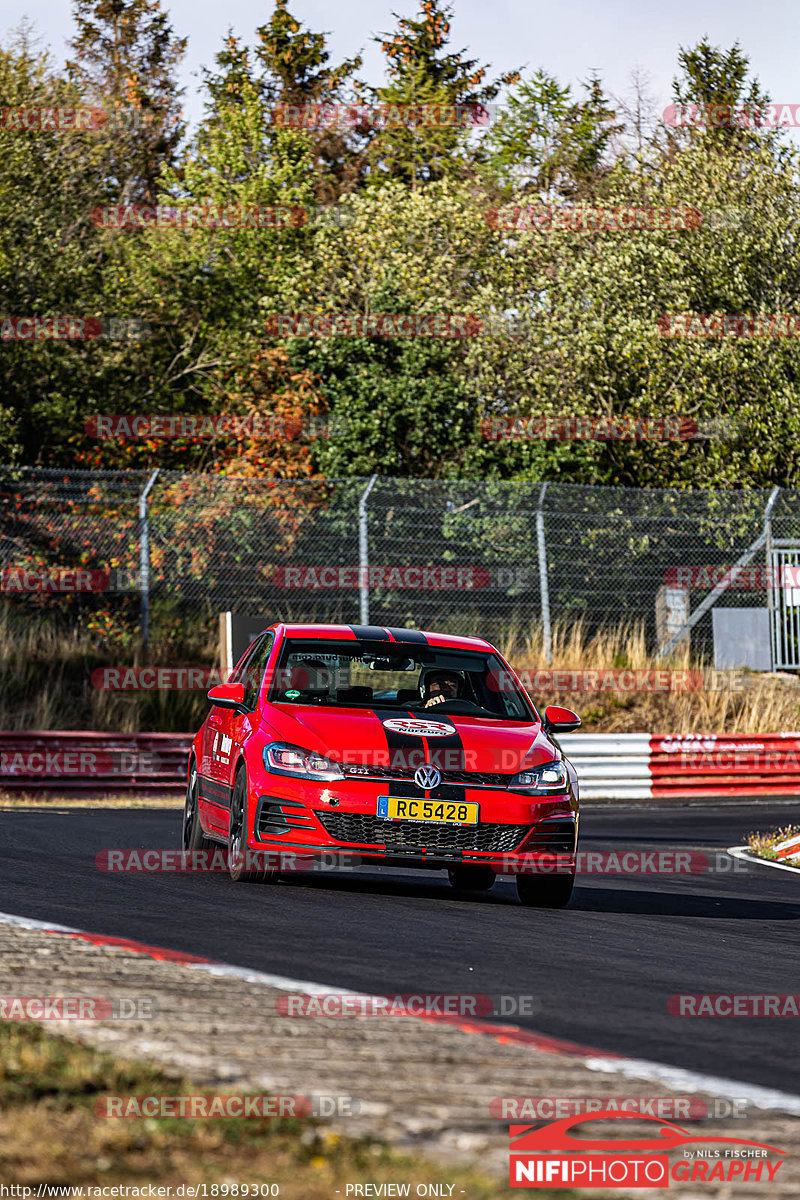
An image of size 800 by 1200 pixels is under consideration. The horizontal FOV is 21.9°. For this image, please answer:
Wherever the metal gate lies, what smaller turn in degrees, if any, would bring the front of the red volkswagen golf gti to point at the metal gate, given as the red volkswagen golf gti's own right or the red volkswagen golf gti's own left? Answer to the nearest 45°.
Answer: approximately 180°

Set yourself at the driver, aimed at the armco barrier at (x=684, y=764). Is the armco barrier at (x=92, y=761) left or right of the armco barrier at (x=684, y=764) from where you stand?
left

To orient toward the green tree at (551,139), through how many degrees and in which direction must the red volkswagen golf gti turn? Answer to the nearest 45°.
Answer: approximately 180°

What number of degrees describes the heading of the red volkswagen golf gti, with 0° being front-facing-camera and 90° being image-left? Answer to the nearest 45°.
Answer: approximately 0°

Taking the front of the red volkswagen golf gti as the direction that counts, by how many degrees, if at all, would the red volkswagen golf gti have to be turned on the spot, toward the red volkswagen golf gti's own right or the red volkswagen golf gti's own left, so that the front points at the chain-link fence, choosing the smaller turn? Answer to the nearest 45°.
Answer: approximately 180°

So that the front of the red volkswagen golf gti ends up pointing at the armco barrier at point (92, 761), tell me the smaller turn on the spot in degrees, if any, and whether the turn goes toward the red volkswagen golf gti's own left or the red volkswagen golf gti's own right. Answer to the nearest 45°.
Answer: approximately 180°

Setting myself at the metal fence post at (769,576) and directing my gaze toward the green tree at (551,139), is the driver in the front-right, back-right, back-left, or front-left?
back-left

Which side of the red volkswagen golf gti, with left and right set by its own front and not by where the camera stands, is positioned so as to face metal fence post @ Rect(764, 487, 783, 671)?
back
